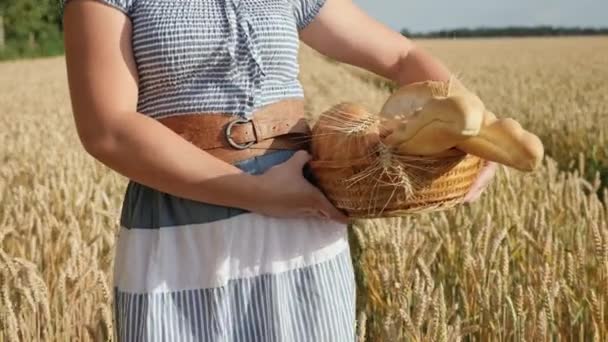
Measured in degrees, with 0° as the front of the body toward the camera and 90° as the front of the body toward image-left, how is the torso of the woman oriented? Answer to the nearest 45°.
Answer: approximately 315°
